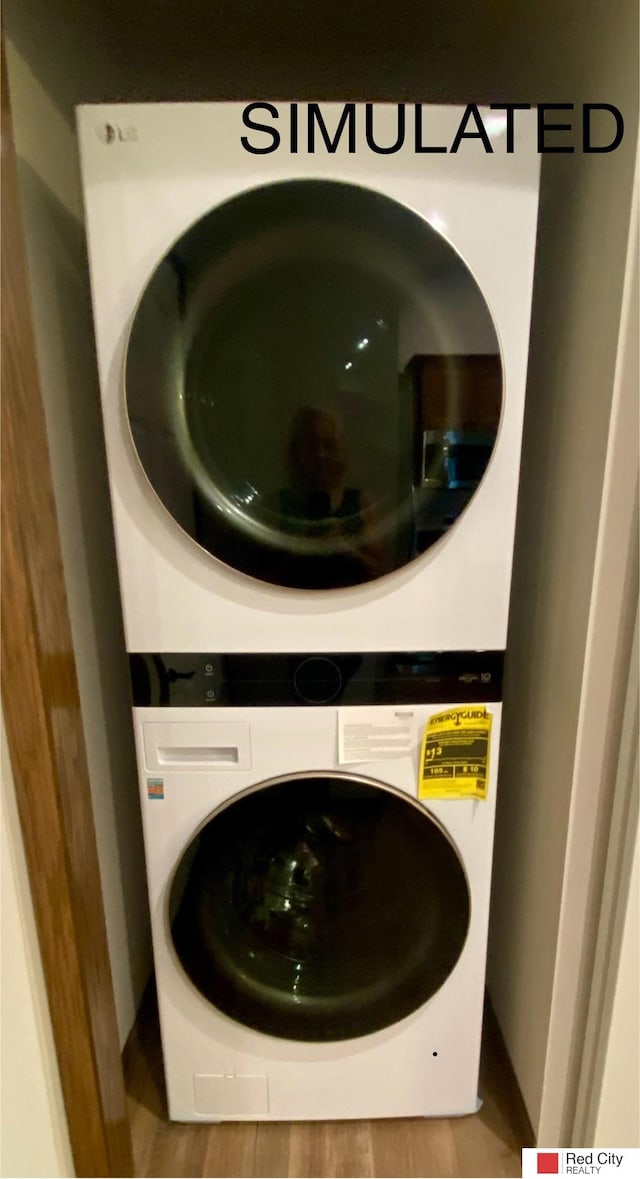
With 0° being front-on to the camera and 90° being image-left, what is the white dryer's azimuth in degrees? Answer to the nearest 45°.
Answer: approximately 0°
